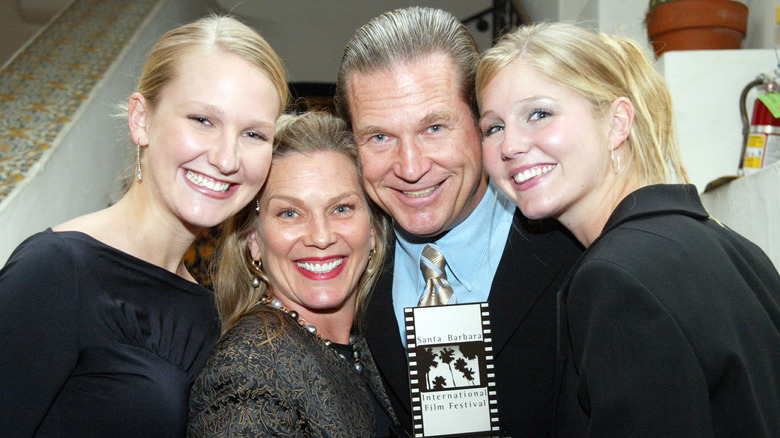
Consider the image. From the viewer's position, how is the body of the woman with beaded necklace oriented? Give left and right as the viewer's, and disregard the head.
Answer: facing the viewer and to the right of the viewer

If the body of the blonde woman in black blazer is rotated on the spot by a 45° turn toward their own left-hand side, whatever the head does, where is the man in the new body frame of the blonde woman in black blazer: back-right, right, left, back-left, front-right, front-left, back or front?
right

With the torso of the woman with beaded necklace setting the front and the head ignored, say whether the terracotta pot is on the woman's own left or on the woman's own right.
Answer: on the woman's own left

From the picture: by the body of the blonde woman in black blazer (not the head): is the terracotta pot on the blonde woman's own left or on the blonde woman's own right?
on the blonde woman's own right

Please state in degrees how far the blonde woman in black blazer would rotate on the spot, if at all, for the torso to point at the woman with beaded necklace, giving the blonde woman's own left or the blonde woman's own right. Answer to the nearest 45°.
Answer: approximately 45° to the blonde woman's own right
